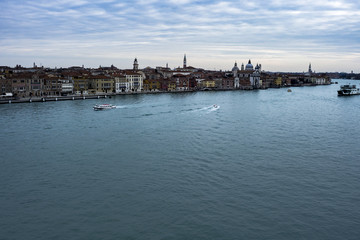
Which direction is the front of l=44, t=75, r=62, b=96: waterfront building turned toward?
toward the camera

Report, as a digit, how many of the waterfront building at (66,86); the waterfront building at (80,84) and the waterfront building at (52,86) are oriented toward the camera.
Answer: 3

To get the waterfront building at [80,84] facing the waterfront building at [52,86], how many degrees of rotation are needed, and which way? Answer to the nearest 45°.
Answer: approximately 45° to its right

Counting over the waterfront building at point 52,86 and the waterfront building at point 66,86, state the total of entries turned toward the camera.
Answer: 2
